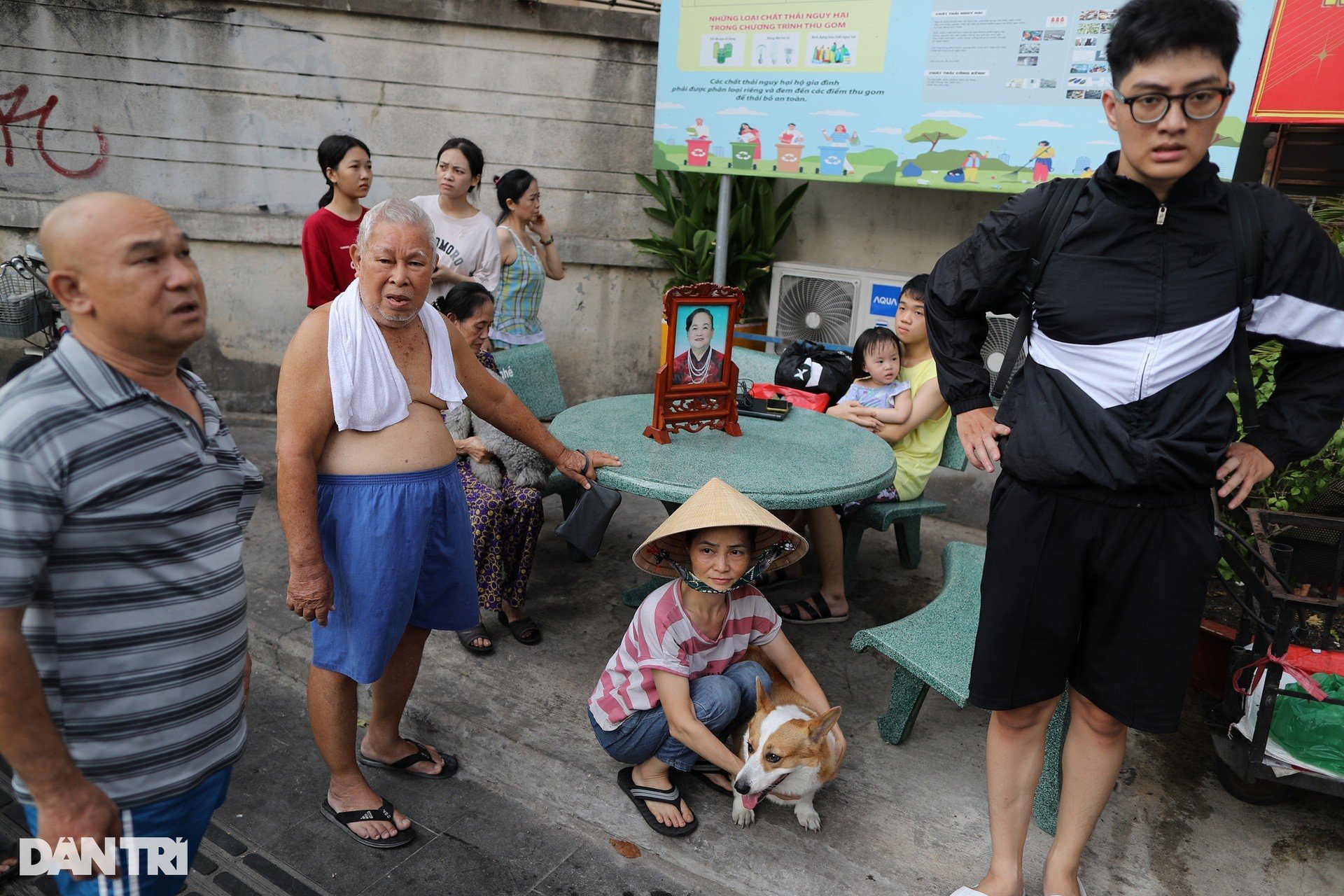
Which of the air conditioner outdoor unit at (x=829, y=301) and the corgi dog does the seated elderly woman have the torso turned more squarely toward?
the corgi dog

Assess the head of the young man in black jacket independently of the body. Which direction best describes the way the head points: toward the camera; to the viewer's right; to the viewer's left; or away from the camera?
toward the camera

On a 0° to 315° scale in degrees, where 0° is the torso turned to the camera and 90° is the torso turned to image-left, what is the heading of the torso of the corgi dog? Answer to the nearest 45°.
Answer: approximately 45°

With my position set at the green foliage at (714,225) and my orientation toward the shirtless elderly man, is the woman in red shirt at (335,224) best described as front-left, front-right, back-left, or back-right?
front-right

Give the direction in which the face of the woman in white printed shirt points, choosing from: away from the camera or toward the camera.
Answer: toward the camera

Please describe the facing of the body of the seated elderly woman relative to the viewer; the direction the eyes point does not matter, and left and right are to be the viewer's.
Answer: facing the viewer and to the right of the viewer

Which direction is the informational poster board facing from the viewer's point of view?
toward the camera

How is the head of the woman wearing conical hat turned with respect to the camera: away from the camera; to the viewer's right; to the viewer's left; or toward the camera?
toward the camera

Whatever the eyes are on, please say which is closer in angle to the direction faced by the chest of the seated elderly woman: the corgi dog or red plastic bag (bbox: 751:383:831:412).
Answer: the corgi dog

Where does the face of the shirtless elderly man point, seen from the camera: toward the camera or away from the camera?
toward the camera

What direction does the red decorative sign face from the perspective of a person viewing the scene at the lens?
facing the viewer

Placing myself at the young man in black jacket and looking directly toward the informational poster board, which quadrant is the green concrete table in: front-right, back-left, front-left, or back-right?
front-left

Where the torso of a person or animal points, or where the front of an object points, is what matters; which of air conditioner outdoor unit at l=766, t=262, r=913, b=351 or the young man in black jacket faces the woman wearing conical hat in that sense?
the air conditioner outdoor unit

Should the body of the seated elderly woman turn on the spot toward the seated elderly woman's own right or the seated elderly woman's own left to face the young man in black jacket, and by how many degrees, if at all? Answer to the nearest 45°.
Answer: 0° — they already face them
